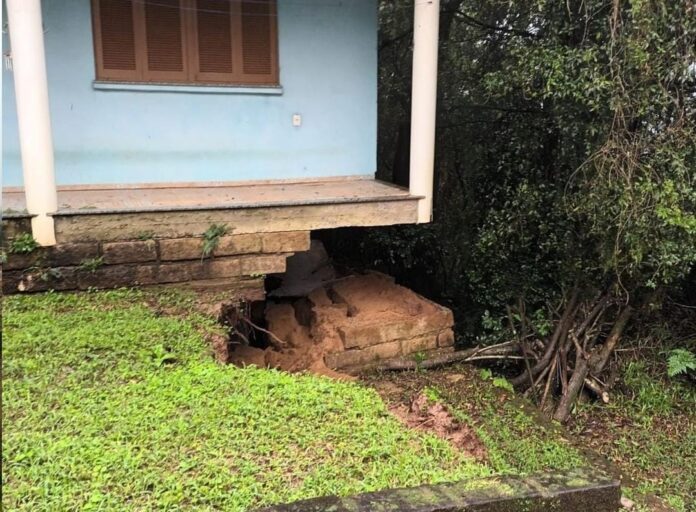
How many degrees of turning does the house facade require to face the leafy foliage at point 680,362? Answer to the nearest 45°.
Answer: approximately 90° to its left

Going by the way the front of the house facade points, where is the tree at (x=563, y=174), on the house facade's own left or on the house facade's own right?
on the house facade's own left

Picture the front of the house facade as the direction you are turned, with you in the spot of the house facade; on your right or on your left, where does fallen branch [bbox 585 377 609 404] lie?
on your left

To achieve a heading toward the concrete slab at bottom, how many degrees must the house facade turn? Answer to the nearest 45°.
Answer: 0° — it already faces it

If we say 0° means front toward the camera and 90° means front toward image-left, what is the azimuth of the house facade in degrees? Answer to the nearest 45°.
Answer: approximately 0°
